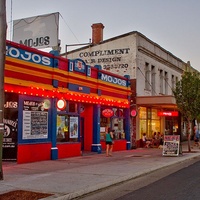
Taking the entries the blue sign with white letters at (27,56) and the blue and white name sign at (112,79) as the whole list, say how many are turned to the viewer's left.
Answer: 0

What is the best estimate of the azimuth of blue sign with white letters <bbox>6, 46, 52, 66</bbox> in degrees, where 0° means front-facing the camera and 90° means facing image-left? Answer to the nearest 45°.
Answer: approximately 315°

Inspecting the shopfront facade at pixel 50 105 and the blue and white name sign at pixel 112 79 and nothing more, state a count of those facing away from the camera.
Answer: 0

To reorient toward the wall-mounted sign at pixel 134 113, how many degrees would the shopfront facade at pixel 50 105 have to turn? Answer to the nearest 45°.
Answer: approximately 90° to its left

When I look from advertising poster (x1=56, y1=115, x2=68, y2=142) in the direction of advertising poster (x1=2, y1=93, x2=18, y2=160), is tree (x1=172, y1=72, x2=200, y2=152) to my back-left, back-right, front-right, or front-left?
back-left

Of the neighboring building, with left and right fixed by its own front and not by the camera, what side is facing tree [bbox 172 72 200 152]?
front

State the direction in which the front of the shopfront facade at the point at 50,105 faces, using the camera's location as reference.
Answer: facing the viewer and to the right of the viewer

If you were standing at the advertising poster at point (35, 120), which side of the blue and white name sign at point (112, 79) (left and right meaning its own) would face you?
right

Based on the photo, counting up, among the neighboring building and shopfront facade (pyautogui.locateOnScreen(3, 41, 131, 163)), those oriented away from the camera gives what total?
0

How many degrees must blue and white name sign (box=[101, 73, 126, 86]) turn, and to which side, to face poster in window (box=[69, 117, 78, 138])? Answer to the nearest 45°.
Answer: approximately 90° to its right

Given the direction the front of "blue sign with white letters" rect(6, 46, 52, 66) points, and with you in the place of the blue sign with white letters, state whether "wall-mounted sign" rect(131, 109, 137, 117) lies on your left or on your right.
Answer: on your left
